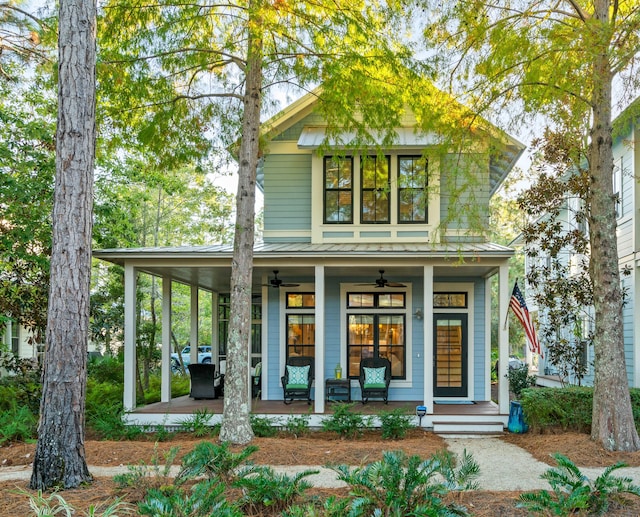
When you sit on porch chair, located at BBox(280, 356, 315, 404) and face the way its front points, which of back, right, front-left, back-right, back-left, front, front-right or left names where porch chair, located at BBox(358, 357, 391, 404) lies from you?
left

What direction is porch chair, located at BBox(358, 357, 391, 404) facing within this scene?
toward the camera

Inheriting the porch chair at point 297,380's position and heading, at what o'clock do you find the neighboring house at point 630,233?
The neighboring house is roughly at 9 o'clock from the porch chair.

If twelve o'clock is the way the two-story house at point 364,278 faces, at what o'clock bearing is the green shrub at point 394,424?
The green shrub is roughly at 12 o'clock from the two-story house.

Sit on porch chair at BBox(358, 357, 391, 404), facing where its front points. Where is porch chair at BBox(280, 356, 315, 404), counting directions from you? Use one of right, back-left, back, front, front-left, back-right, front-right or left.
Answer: right

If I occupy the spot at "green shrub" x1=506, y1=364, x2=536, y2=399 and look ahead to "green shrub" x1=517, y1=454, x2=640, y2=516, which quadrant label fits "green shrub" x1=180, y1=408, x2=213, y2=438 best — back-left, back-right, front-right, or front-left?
front-right
